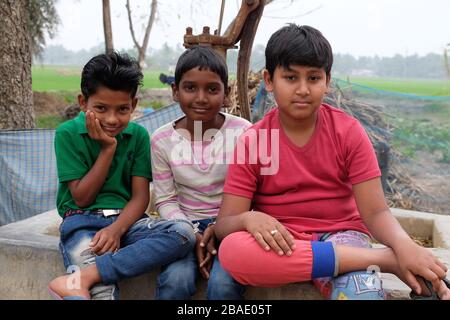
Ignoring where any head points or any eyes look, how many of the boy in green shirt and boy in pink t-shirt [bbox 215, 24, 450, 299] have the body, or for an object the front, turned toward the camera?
2

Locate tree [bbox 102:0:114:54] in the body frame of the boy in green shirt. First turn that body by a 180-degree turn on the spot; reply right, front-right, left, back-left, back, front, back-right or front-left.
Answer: front

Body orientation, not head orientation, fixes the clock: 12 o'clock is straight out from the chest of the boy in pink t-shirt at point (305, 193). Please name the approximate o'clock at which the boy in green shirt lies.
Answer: The boy in green shirt is roughly at 3 o'clock from the boy in pink t-shirt.

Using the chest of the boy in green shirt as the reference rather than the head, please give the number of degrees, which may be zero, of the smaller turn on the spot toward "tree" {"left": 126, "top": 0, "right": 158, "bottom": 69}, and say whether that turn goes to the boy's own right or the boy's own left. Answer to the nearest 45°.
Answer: approximately 180°

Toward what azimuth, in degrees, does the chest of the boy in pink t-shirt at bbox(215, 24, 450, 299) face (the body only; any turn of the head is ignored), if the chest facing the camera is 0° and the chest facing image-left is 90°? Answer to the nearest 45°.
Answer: approximately 0°

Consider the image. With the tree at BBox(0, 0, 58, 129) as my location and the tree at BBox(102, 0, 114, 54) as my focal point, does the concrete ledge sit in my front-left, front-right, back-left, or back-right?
back-right

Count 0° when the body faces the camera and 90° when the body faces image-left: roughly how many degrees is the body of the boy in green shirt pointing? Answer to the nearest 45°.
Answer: approximately 0°

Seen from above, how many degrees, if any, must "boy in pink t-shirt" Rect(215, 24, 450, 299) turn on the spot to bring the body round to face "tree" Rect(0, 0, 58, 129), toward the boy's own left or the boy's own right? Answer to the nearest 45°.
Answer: approximately 135° to the boy's own right

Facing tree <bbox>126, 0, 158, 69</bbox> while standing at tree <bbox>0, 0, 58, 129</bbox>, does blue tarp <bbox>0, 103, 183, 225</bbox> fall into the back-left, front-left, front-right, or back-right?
back-right

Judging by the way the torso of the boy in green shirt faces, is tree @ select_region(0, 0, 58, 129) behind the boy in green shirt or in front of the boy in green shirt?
behind
